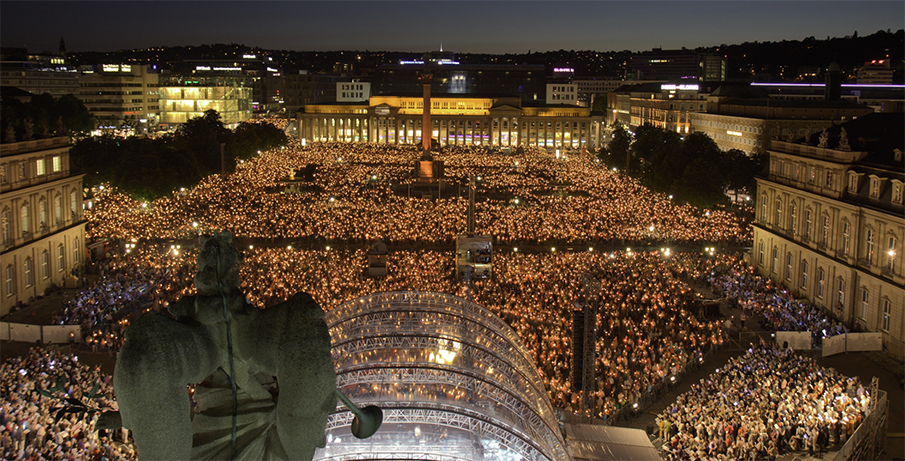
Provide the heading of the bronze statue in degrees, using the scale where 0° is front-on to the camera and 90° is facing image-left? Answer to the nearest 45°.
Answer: approximately 180°

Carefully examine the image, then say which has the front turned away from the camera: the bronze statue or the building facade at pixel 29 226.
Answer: the bronze statue

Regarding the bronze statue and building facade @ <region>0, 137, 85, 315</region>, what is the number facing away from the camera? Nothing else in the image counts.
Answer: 1

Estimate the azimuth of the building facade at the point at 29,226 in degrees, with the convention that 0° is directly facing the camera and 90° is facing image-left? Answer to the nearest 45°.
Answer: approximately 315°

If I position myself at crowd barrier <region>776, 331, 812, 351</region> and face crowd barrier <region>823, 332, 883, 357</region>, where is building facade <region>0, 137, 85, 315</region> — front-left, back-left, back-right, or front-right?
back-left

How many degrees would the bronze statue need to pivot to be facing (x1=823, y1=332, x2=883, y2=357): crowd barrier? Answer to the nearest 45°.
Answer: approximately 45° to its right

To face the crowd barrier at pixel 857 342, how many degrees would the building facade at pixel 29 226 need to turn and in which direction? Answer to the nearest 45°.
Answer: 0° — it already faces it

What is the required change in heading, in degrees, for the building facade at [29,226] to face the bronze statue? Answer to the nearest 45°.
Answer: approximately 45° to its right

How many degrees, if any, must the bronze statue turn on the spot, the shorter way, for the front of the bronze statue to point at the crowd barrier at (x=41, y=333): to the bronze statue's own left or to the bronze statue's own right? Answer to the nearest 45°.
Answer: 0° — it already faces it
